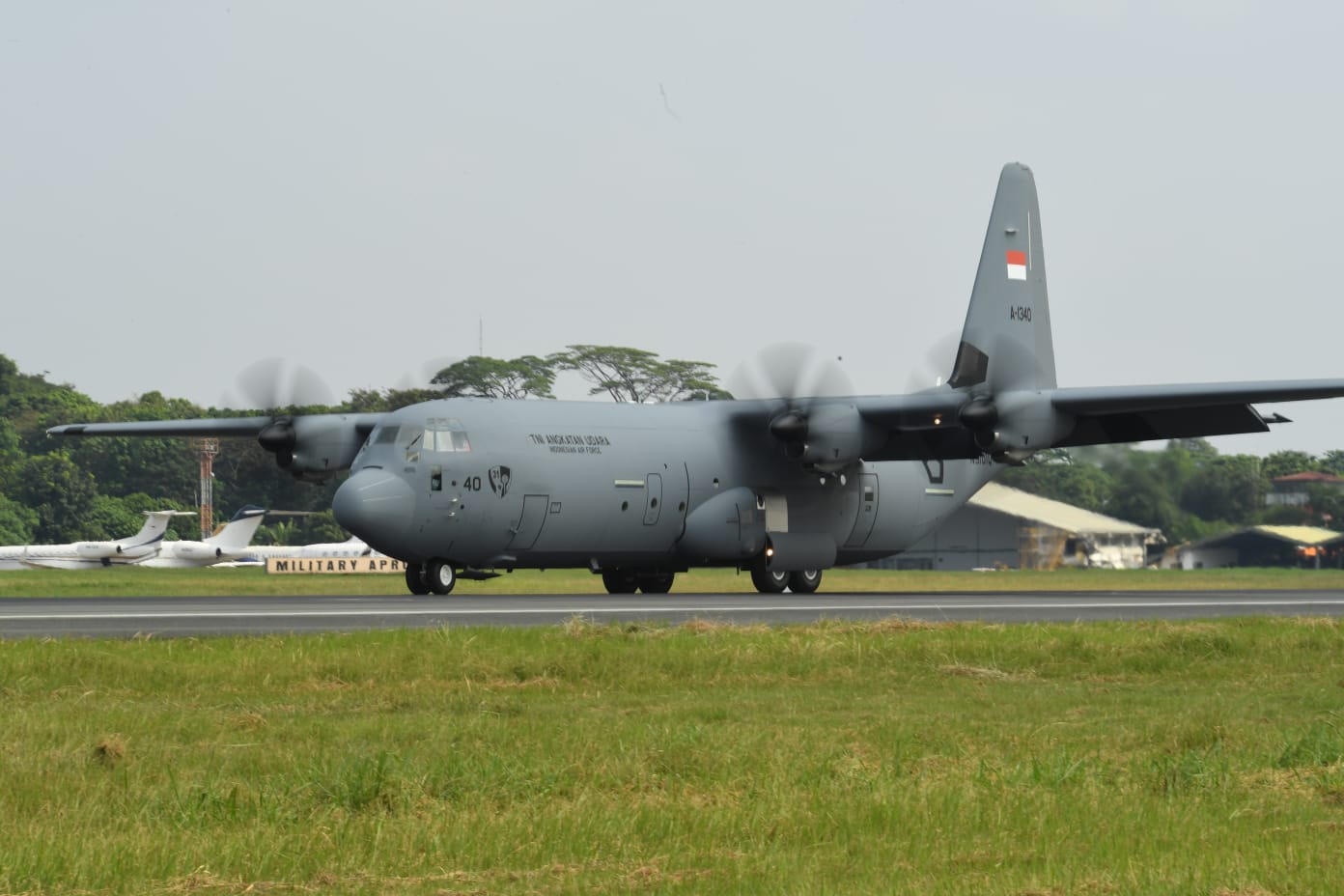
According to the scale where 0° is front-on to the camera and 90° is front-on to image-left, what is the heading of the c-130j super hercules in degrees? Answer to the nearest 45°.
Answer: approximately 45°
